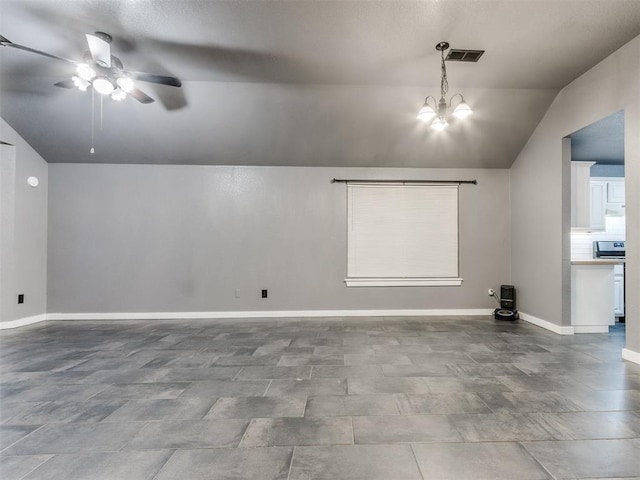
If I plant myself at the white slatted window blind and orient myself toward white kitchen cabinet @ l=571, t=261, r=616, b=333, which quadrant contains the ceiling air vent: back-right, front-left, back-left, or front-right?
front-right

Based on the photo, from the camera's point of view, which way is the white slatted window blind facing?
toward the camera

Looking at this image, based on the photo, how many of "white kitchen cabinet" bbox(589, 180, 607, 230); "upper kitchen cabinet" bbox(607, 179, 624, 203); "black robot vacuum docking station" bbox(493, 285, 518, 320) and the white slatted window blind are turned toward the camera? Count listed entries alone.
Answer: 4

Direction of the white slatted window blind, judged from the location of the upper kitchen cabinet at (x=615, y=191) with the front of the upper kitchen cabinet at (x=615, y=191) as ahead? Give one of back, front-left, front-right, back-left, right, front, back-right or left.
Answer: front-right

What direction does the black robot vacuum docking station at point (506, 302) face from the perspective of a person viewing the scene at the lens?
facing the viewer

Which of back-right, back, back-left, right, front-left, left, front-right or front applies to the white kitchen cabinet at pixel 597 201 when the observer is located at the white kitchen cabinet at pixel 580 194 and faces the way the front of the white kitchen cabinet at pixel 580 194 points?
left

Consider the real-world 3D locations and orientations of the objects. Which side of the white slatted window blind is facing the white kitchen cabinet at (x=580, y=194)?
left

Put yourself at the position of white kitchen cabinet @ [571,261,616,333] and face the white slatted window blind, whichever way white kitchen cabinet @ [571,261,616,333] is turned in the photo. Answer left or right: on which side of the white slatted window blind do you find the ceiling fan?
left
